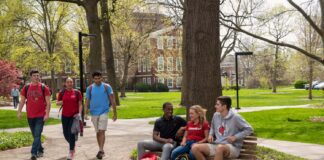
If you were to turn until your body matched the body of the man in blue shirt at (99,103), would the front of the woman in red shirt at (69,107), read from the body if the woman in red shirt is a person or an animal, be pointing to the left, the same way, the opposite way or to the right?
the same way

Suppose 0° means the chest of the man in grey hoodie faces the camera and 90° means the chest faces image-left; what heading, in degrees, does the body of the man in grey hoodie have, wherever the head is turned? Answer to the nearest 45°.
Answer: approximately 45°

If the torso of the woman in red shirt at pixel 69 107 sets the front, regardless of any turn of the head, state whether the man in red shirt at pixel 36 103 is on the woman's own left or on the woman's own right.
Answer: on the woman's own right

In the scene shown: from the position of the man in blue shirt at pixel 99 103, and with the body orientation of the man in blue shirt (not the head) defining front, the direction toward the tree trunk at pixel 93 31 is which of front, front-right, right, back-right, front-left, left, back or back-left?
back

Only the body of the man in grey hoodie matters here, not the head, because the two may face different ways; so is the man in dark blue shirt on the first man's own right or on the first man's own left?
on the first man's own right

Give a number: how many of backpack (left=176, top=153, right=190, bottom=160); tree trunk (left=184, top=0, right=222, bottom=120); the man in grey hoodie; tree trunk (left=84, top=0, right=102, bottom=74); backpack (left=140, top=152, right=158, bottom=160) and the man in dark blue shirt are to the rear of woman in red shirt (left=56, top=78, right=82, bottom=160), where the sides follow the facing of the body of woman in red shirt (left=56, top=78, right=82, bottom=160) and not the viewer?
1

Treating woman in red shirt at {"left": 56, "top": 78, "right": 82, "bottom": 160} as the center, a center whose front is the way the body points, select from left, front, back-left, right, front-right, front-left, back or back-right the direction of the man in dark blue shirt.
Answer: front-left

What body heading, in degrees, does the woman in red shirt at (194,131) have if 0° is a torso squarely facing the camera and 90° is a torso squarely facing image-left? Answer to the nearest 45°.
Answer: approximately 45°

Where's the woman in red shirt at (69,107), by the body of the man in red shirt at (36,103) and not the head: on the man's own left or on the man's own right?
on the man's own left

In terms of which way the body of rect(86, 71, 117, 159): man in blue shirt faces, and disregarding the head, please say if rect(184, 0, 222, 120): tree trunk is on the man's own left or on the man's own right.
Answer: on the man's own left

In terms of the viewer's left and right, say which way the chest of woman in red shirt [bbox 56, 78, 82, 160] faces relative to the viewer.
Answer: facing the viewer

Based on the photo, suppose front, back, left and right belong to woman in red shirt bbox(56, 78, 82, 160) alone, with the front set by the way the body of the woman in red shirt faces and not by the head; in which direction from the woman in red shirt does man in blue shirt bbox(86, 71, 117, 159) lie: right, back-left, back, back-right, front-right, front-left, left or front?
left

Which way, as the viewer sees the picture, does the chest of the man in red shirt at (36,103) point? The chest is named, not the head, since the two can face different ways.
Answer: toward the camera

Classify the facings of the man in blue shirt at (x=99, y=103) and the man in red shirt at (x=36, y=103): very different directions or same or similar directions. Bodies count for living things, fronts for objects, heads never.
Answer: same or similar directions

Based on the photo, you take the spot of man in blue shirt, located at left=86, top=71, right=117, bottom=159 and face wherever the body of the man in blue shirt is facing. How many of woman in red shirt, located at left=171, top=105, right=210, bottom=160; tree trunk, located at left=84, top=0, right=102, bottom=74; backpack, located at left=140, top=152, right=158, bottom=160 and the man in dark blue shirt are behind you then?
1
